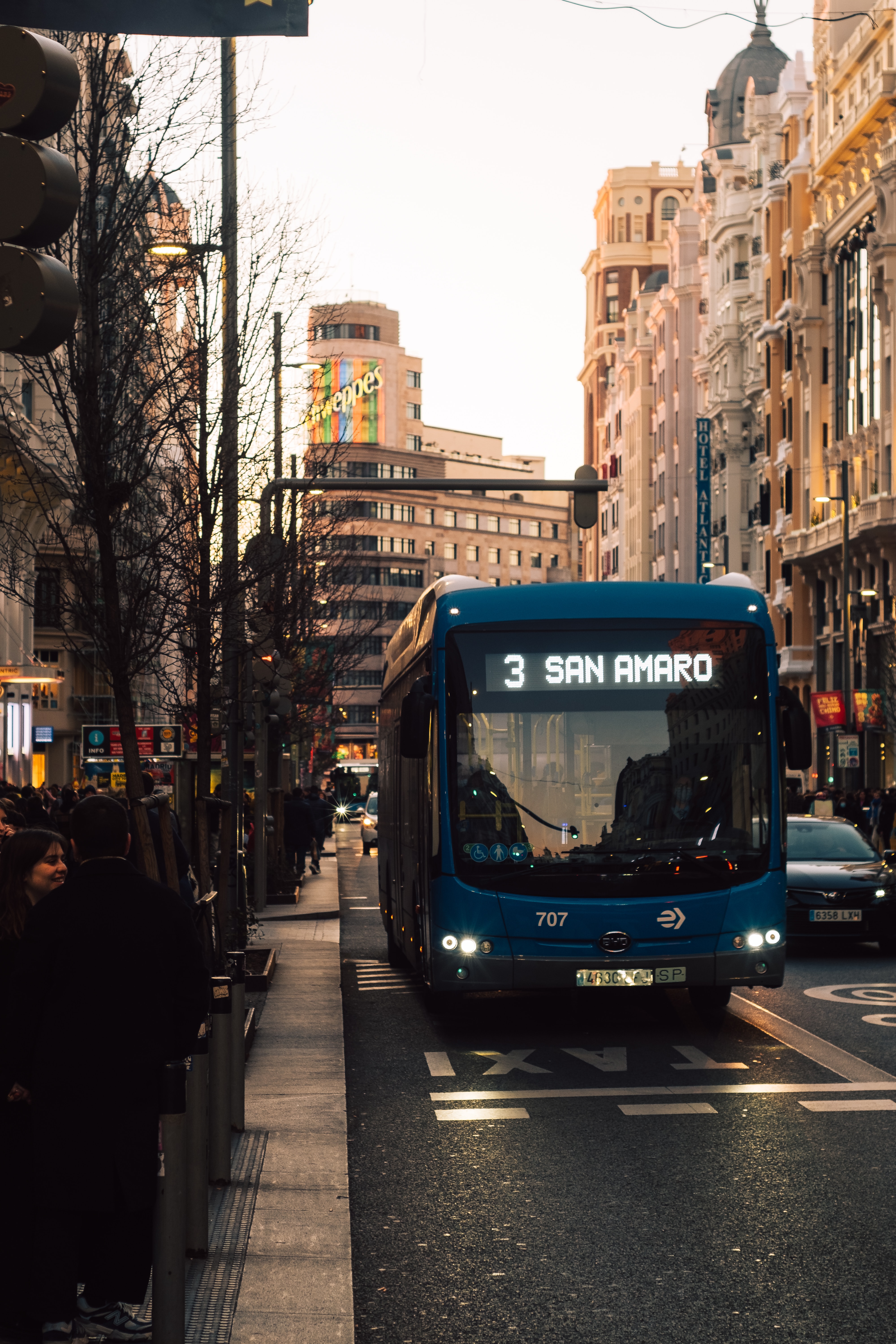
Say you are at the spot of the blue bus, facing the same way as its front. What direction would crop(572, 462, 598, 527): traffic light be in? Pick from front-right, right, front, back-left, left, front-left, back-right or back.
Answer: back

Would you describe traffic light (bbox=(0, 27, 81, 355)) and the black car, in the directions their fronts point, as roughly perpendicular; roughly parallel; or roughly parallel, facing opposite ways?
roughly parallel, facing opposite ways

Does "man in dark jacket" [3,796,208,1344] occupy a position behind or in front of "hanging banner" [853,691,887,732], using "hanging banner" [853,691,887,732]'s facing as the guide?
in front

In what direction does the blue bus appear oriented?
toward the camera

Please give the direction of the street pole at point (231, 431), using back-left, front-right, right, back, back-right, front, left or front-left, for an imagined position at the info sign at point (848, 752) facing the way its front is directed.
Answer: front

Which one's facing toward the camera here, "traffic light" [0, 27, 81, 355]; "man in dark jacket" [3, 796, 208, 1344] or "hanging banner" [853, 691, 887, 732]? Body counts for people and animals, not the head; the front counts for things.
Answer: the hanging banner

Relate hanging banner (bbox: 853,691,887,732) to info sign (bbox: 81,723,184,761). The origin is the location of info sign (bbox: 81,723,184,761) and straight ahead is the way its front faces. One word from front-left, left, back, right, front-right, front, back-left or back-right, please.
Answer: back-left

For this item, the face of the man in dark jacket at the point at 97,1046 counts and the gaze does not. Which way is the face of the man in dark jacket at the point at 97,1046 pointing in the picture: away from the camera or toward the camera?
away from the camera

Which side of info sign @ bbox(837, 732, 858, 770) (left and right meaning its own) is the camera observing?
front

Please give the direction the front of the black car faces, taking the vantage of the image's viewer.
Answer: facing the viewer

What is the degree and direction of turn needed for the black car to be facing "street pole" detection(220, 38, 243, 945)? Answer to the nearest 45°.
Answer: approximately 45° to its right

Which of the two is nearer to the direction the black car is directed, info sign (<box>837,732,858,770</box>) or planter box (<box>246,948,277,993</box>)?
the planter box

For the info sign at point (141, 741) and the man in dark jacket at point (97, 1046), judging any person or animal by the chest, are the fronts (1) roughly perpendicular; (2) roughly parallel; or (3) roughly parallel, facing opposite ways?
roughly parallel, facing opposite ways

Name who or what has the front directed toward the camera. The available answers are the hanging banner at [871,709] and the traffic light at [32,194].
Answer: the hanging banner

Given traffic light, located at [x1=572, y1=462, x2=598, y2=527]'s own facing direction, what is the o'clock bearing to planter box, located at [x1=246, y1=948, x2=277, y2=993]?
The planter box is roughly at 7 o'clock from the traffic light.

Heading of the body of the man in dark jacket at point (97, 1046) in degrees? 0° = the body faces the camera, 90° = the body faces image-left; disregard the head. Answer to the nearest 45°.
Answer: approximately 180°

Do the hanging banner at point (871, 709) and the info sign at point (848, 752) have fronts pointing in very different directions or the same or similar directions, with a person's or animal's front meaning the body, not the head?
same or similar directions
